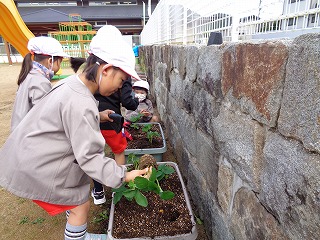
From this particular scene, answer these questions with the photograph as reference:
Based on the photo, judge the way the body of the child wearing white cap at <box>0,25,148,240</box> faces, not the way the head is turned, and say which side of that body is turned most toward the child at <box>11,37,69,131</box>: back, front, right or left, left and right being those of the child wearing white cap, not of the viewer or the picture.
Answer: left

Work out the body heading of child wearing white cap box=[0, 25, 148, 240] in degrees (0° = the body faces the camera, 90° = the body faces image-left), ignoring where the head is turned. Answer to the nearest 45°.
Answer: approximately 270°

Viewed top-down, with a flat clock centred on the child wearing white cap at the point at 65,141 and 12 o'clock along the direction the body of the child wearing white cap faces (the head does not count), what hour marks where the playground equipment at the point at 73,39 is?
The playground equipment is roughly at 9 o'clock from the child wearing white cap.

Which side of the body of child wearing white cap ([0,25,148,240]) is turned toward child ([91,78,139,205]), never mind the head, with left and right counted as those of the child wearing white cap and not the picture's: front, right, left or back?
left

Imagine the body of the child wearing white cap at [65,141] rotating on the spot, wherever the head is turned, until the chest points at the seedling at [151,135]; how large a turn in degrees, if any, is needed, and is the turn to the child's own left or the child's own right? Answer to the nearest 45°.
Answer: approximately 45° to the child's own left

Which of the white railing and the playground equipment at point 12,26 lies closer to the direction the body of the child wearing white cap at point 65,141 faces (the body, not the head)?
the white railing
